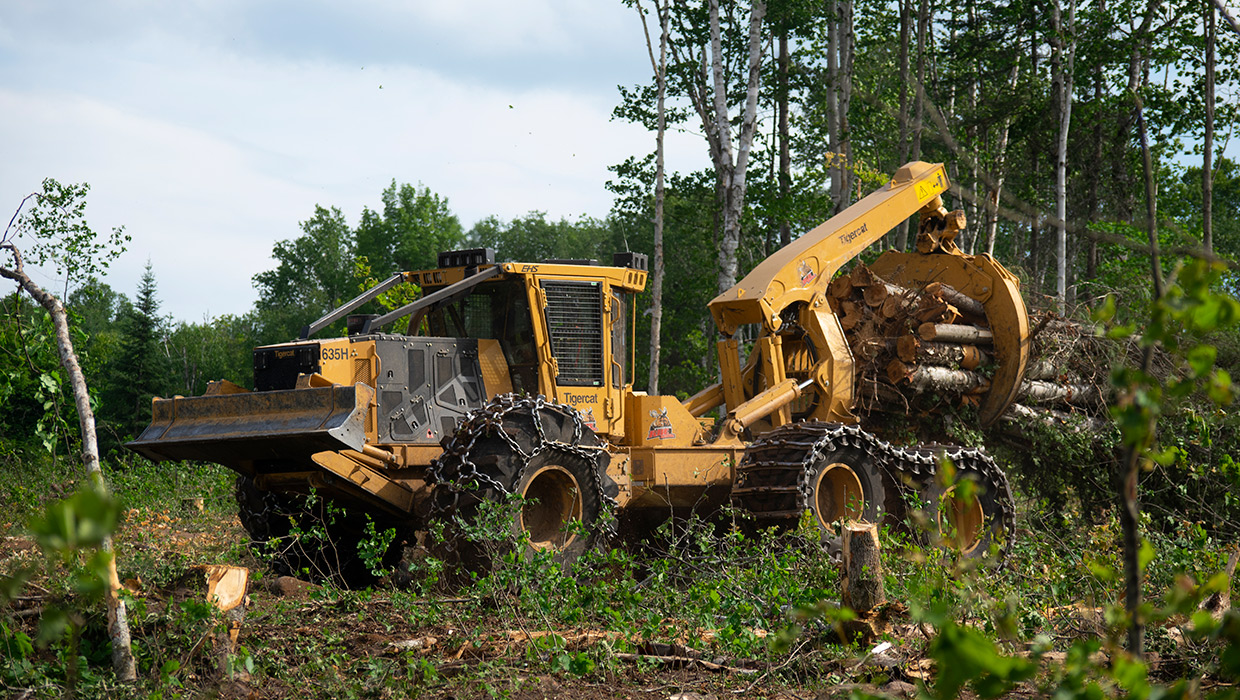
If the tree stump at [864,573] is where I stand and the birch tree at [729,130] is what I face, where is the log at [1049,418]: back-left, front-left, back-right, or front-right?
front-right

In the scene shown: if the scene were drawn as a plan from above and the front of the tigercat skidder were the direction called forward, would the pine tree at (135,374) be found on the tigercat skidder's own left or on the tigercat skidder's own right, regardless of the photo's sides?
on the tigercat skidder's own right

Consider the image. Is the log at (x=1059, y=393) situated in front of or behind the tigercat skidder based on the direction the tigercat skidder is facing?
behind

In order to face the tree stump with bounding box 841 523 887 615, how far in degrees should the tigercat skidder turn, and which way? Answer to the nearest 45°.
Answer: approximately 90° to its left

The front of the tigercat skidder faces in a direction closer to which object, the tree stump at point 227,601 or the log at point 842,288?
the tree stump

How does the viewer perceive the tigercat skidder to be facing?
facing the viewer and to the left of the viewer

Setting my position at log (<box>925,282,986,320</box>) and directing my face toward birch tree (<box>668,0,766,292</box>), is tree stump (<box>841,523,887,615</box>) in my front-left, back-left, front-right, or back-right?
back-left
